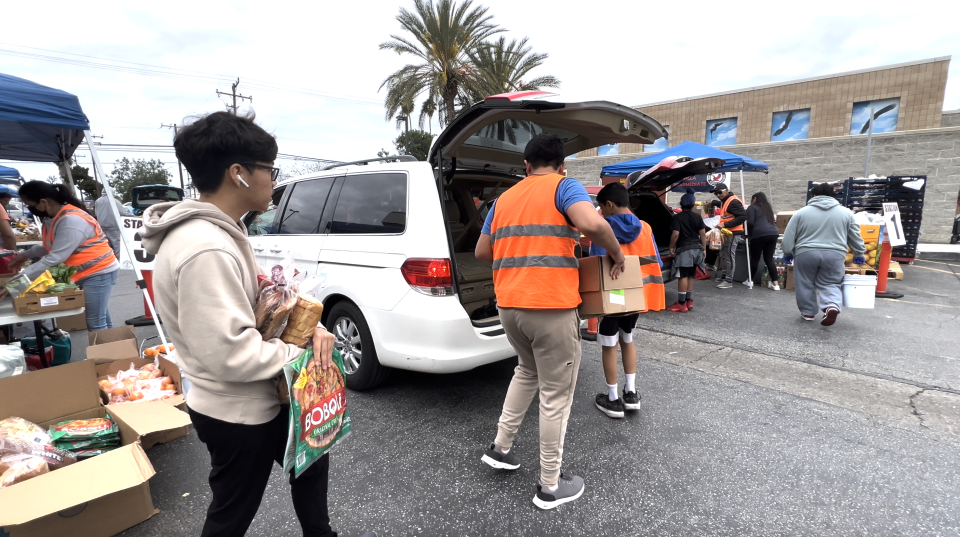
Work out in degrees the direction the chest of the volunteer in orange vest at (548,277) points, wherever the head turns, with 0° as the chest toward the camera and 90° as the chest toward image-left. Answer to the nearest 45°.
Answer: approximately 225°

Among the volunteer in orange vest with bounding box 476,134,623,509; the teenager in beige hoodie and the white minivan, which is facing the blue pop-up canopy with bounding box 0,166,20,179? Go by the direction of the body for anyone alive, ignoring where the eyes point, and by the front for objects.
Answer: the white minivan

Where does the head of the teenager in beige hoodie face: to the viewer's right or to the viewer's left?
to the viewer's right

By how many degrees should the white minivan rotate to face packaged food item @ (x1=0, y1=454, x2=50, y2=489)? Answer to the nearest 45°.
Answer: approximately 90° to its left

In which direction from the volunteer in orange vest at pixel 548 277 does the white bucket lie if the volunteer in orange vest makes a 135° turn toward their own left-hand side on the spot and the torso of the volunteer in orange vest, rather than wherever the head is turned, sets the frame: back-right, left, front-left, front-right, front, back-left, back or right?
back-right

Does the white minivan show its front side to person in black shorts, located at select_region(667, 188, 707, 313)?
no

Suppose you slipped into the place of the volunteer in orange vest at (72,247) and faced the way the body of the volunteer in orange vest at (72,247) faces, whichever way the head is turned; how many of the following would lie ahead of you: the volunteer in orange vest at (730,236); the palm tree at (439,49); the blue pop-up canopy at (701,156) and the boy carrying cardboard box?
0

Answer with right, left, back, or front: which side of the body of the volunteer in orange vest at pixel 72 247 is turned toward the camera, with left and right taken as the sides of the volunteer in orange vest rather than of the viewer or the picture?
left

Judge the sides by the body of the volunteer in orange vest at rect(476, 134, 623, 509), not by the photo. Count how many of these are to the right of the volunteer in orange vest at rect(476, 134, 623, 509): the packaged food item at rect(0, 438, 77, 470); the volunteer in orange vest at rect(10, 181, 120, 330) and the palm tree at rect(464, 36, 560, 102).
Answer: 0

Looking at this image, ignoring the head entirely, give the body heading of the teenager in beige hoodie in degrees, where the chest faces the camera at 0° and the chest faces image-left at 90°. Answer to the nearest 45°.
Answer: approximately 270°

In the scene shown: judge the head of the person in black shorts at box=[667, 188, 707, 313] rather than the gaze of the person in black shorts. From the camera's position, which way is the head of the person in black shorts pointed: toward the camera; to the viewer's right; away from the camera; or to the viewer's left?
away from the camera

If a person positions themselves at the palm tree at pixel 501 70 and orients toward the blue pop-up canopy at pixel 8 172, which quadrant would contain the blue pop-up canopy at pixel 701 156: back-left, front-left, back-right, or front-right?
front-left
